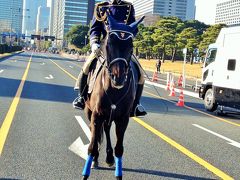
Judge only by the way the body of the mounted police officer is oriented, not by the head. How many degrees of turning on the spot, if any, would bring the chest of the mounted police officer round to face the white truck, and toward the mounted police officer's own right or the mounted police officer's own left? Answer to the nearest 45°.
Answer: approximately 135° to the mounted police officer's own left

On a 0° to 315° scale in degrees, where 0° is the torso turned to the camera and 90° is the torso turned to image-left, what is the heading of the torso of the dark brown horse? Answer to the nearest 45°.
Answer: approximately 0°
